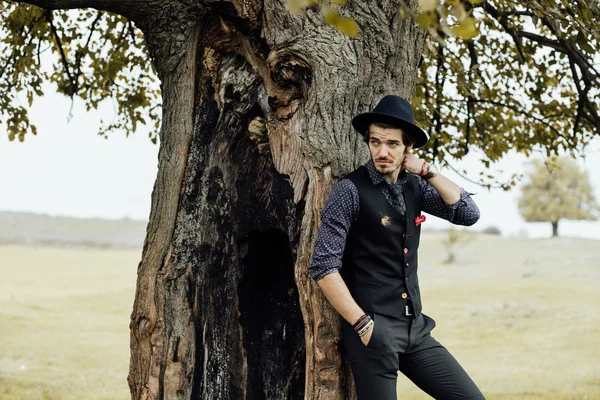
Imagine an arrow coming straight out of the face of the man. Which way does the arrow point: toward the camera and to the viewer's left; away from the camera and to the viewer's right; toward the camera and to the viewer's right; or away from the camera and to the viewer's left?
toward the camera and to the viewer's left

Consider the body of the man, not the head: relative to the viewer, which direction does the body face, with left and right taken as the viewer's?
facing the viewer and to the right of the viewer
